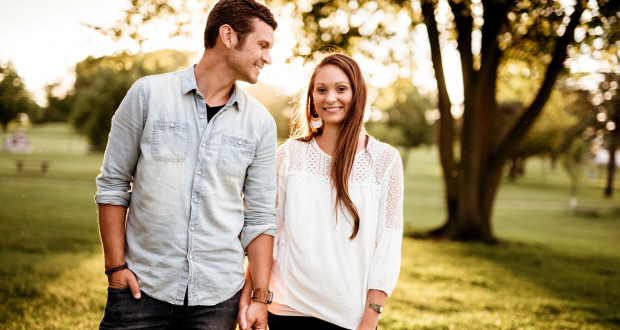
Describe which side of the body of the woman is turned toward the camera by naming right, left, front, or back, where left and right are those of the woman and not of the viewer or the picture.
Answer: front

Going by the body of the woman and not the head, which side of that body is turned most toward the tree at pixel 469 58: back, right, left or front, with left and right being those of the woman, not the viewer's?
back

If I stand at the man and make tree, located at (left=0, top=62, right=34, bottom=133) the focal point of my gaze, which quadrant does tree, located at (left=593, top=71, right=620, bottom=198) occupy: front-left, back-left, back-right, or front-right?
front-right

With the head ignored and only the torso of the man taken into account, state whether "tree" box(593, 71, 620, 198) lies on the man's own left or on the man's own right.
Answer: on the man's own left

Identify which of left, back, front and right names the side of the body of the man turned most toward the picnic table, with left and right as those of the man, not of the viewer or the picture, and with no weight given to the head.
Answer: back

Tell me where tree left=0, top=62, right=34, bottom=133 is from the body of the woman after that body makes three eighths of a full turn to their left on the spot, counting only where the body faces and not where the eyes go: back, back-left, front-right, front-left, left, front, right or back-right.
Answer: left

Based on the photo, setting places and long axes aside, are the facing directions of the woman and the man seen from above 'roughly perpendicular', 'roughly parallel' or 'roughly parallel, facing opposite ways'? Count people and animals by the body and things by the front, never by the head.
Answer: roughly parallel

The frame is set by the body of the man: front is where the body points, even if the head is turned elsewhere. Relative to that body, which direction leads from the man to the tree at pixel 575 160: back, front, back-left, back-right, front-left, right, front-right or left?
back-left

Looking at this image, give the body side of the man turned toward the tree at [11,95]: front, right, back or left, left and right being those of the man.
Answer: back

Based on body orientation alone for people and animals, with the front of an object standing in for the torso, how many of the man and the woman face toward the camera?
2

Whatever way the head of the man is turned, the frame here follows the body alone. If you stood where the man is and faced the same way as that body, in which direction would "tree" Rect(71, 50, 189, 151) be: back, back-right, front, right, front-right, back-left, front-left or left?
back

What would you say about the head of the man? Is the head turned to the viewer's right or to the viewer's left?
to the viewer's right

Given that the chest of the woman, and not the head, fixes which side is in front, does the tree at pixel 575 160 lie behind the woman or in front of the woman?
behind

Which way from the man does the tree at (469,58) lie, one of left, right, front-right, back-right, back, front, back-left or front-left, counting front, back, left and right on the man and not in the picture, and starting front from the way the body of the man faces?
back-left

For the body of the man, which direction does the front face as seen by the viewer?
toward the camera
